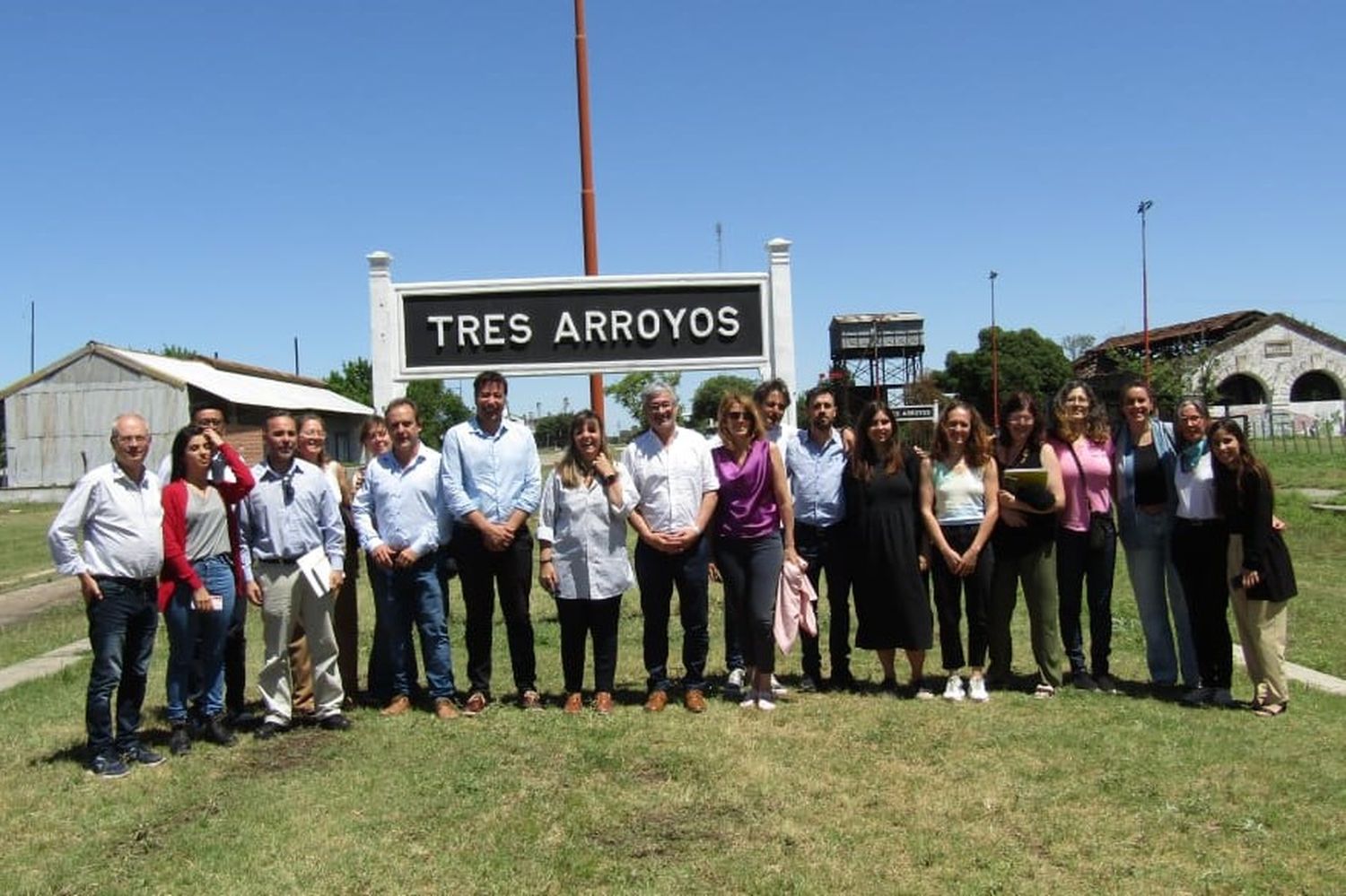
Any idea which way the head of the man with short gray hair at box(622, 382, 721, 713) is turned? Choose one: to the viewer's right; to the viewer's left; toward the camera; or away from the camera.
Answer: toward the camera

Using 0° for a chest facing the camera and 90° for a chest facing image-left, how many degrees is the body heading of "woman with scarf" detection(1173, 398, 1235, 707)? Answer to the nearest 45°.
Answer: approximately 45°

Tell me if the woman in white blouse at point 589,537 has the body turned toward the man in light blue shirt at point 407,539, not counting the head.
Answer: no

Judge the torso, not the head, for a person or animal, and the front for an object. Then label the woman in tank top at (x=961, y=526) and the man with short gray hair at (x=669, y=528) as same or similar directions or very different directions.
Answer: same or similar directions

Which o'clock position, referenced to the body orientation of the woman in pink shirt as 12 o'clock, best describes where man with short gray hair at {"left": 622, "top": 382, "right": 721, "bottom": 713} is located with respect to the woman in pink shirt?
The man with short gray hair is roughly at 2 o'clock from the woman in pink shirt.

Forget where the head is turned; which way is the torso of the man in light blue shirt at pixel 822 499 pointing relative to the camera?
toward the camera

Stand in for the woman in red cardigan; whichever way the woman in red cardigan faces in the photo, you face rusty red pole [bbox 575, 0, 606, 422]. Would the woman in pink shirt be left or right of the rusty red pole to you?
right

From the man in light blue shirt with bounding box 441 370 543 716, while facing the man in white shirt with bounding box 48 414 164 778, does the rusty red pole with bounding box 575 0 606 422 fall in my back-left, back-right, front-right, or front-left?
back-right

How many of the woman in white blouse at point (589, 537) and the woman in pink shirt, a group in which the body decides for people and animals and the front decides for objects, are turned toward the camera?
2

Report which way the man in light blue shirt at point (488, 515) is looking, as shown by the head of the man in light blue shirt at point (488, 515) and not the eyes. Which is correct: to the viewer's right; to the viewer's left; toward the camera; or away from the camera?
toward the camera

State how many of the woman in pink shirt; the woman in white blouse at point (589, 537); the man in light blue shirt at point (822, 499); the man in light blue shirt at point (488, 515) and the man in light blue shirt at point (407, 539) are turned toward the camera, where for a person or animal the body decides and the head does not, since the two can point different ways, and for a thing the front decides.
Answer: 5

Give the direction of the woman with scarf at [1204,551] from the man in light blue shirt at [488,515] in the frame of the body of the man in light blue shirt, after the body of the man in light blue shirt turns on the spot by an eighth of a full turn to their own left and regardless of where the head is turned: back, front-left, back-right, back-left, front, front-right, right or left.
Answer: front-left

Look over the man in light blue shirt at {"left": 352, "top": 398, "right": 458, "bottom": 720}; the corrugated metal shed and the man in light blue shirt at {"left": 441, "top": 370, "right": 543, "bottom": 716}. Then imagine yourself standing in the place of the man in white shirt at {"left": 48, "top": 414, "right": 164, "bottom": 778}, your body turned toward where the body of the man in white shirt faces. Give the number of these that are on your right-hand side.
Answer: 0

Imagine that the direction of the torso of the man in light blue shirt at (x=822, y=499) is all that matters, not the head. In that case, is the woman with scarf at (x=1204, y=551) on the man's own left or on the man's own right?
on the man's own left

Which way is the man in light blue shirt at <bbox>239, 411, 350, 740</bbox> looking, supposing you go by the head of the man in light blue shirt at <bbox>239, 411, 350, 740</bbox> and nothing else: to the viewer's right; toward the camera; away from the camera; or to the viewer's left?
toward the camera

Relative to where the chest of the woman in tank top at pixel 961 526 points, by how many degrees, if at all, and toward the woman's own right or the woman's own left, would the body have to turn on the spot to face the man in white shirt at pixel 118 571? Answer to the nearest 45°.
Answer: approximately 45° to the woman's own right

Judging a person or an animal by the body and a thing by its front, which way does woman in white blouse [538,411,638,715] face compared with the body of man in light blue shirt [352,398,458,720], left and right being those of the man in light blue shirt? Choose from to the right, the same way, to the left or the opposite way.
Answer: the same way

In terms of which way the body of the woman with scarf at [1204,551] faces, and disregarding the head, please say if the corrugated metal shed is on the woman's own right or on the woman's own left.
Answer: on the woman's own right

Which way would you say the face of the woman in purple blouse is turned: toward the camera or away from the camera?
toward the camera

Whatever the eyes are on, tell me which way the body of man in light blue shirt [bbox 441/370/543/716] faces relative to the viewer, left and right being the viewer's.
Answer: facing the viewer
